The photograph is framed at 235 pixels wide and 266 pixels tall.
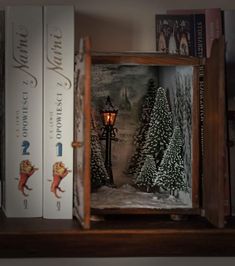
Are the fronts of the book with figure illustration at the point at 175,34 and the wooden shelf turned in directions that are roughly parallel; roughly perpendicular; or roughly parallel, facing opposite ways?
roughly parallel

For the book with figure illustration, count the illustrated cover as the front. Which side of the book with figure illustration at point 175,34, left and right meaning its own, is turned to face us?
front

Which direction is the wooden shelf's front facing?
toward the camera

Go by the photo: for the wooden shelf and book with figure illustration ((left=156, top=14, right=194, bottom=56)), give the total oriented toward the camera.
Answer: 2

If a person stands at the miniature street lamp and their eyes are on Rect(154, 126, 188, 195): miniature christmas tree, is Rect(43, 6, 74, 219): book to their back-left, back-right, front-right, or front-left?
back-right
